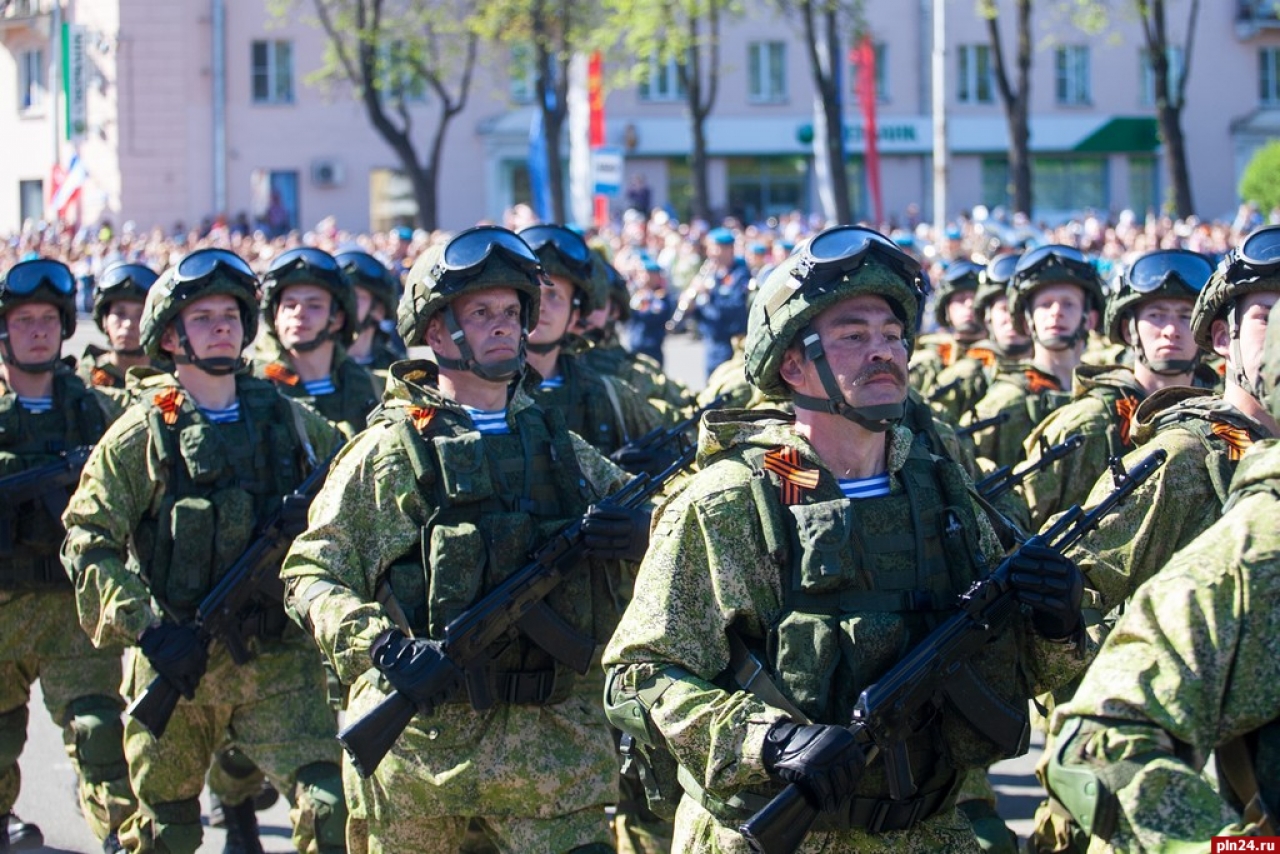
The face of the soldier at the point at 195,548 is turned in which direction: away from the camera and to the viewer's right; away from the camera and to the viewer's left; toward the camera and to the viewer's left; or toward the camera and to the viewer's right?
toward the camera and to the viewer's right

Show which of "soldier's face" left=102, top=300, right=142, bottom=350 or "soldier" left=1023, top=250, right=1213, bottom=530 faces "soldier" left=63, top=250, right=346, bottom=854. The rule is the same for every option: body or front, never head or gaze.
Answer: the soldier's face

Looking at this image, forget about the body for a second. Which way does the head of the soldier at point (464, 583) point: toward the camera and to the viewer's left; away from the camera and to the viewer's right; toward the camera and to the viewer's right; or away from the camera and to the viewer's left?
toward the camera and to the viewer's right

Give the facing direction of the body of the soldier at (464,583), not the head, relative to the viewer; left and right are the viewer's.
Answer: facing the viewer and to the right of the viewer

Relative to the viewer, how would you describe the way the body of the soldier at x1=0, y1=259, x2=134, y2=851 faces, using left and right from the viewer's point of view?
facing the viewer

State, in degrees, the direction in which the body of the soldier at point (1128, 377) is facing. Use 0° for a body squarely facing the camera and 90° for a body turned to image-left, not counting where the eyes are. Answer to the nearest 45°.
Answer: approximately 315°

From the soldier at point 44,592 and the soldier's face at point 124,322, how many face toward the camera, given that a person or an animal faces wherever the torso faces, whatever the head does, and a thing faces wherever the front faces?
2

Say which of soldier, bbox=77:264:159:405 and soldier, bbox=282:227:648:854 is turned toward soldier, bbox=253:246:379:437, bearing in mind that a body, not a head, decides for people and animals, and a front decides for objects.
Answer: soldier, bbox=77:264:159:405

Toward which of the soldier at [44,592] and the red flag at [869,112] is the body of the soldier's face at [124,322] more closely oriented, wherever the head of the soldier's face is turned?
the soldier
